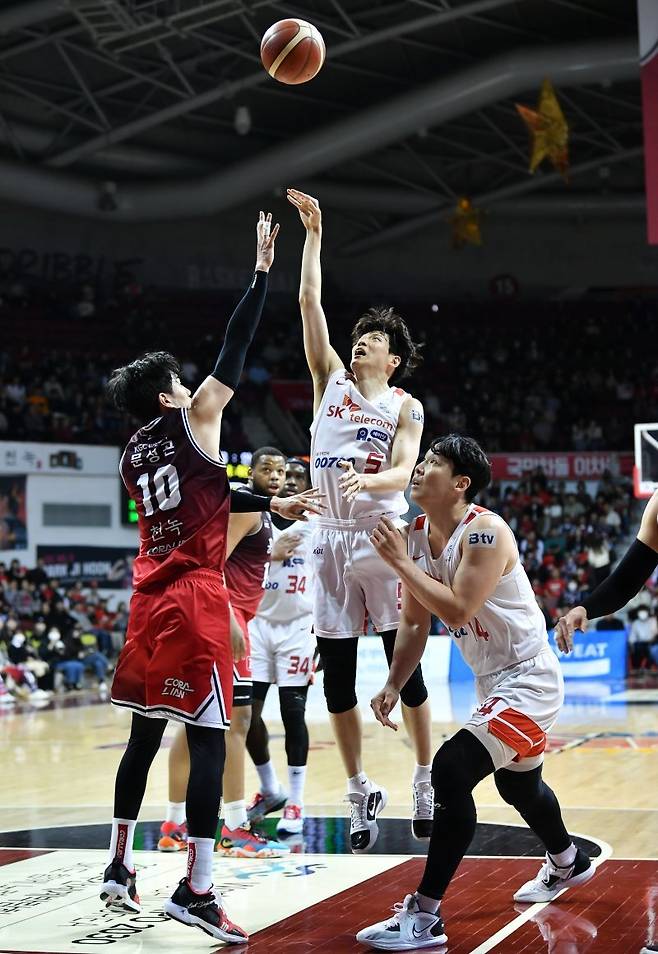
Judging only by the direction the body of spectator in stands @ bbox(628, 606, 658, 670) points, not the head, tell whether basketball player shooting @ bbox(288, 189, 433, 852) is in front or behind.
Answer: in front

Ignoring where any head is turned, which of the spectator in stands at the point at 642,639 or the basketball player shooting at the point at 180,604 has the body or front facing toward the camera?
the spectator in stands

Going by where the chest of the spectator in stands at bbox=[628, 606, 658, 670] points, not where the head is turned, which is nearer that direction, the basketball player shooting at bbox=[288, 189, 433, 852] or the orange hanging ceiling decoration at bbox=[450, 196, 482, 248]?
the basketball player shooting

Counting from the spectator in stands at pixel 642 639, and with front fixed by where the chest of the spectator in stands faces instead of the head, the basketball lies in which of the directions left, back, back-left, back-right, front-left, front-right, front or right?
front

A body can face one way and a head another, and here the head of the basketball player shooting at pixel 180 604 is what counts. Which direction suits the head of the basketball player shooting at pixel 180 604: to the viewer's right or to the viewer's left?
to the viewer's right

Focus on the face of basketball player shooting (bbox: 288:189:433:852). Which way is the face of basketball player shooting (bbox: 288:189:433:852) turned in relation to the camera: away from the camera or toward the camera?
toward the camera

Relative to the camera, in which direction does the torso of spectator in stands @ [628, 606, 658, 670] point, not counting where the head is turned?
toward the camera

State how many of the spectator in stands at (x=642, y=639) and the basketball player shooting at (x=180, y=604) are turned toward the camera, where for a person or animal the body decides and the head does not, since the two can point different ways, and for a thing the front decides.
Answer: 1
